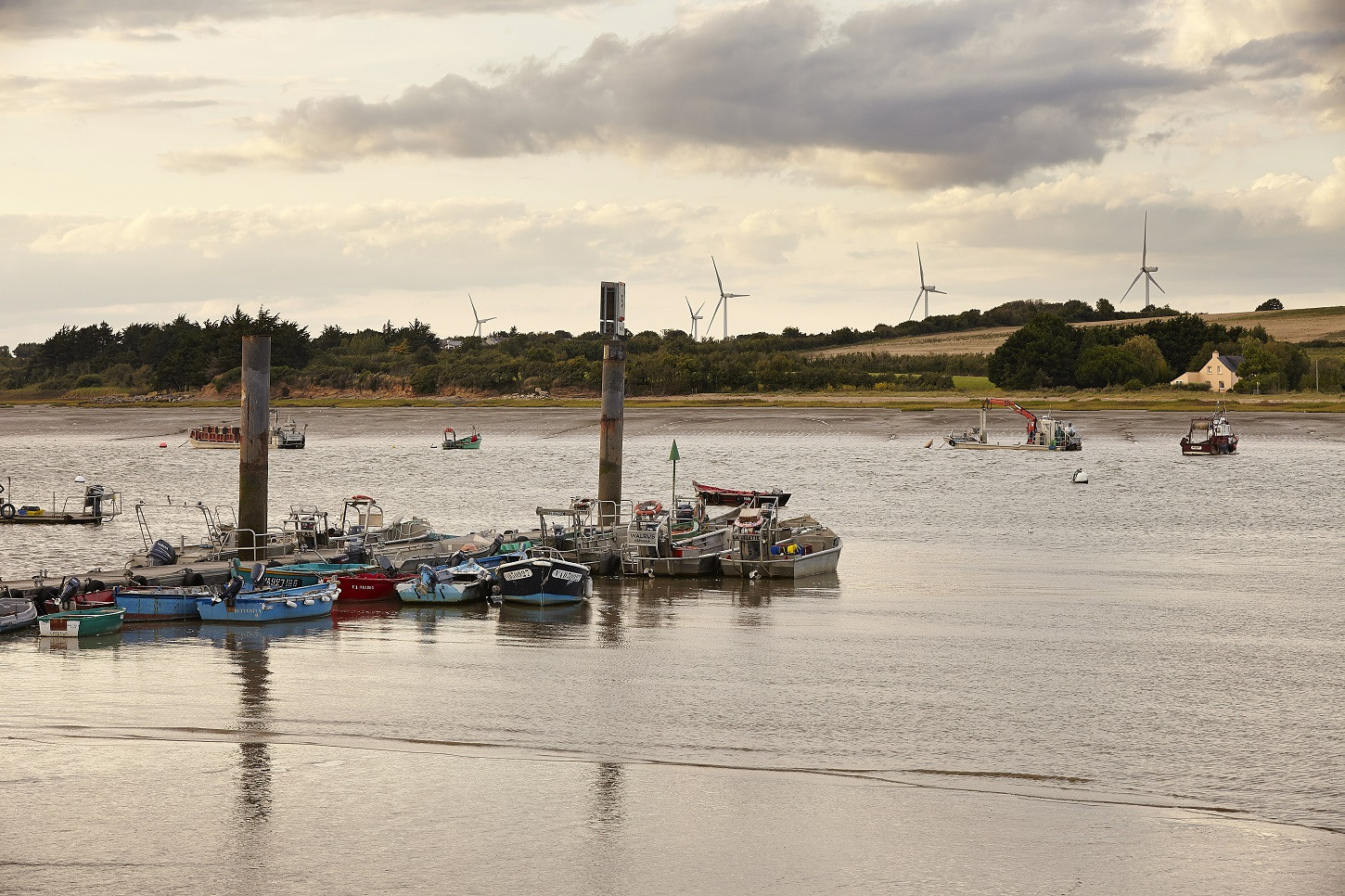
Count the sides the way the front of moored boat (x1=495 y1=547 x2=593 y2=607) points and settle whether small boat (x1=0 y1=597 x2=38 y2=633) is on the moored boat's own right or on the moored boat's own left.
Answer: on the moored boat's own right

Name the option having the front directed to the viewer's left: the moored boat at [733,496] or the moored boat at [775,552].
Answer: the moored boat at [733,496]

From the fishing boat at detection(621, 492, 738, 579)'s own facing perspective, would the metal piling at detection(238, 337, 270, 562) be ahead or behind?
behind

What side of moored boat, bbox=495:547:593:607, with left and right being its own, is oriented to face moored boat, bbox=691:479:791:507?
back

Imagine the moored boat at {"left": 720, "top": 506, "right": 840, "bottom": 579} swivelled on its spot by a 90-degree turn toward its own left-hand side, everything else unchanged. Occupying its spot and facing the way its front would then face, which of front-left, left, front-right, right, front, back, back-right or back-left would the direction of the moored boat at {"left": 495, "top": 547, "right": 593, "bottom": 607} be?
left

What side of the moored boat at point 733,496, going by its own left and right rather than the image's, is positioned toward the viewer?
left

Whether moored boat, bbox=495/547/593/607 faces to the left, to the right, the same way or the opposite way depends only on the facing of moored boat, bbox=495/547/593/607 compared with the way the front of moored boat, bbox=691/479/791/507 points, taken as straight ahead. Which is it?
to the left
